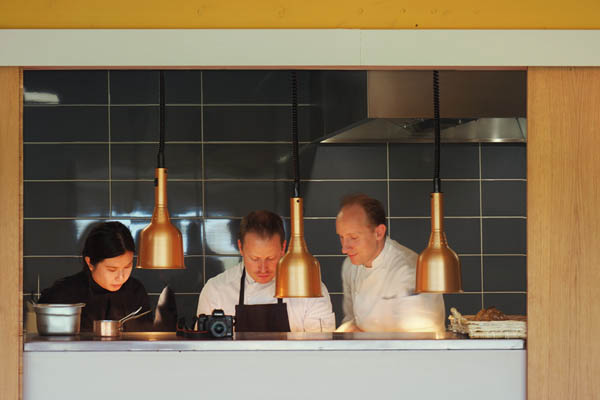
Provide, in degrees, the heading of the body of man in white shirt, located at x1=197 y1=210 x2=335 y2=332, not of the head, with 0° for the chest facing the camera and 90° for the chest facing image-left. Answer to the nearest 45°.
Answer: approximately 0°

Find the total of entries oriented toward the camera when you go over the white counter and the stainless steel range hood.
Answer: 2

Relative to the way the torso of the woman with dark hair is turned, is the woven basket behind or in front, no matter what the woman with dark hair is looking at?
in front

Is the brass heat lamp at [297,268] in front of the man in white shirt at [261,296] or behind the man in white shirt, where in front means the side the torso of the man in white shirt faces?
in front

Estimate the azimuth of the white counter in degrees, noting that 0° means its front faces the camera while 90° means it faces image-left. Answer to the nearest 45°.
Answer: approximately 0°
